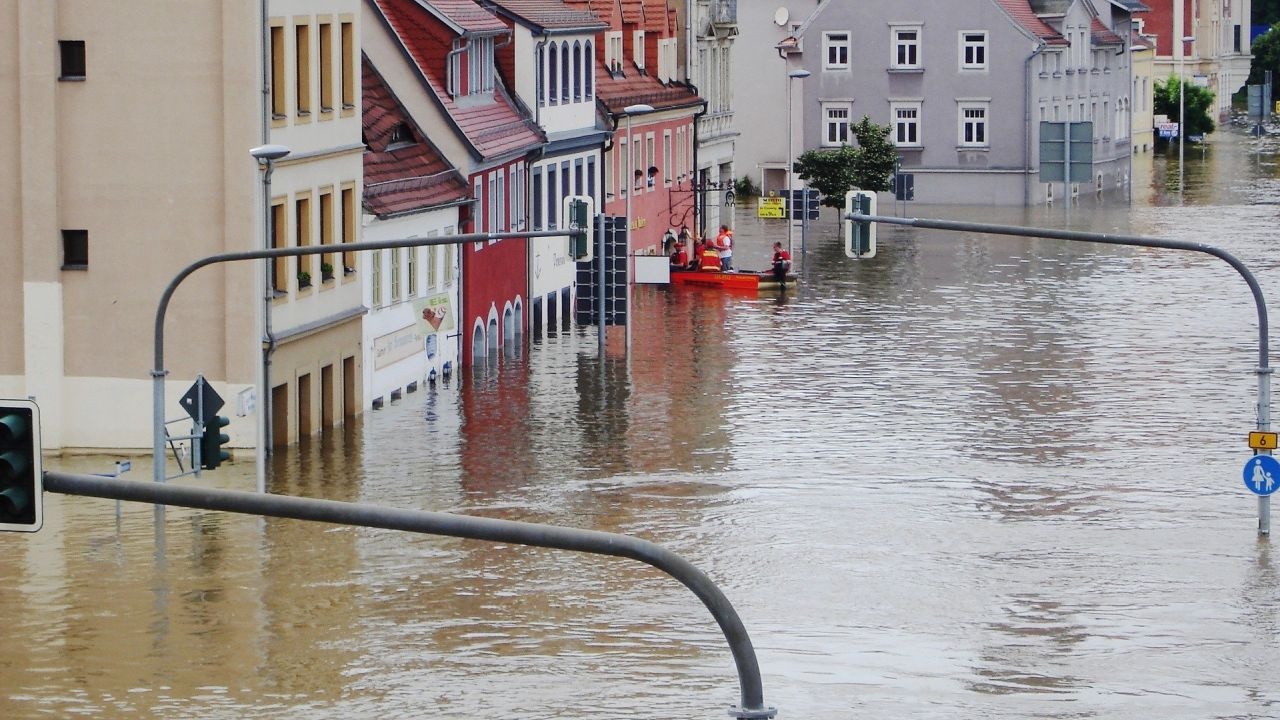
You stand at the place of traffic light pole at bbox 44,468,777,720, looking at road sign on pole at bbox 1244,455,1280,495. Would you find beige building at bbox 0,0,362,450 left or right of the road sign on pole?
left

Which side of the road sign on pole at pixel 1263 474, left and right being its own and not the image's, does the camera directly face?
front

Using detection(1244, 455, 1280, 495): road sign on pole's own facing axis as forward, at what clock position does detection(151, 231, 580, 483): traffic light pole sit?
The traffic light pole is roughly at 2 o'clock from the road sign on pole.

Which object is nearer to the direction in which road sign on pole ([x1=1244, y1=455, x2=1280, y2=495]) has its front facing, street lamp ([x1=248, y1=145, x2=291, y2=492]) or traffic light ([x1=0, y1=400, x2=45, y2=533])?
the traffic light
